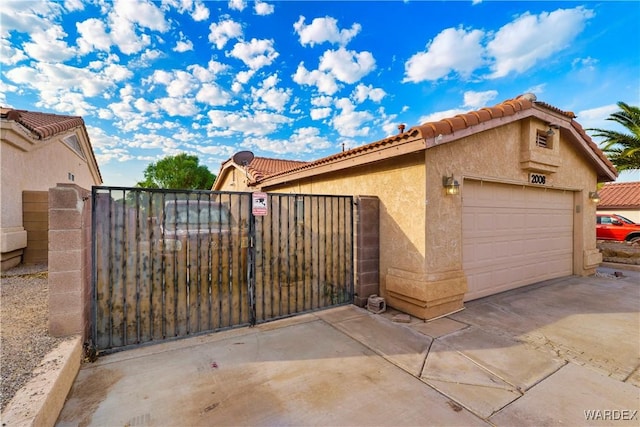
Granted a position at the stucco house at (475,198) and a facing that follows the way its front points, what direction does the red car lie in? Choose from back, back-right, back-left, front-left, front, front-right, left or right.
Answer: left

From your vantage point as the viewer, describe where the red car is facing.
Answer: facing to the right of the viewer

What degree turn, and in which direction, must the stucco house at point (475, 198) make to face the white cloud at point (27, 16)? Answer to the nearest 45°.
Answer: approximately 135° to its right

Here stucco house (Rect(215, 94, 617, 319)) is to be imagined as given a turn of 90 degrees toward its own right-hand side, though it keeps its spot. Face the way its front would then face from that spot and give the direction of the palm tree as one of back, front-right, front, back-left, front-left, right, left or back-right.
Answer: back

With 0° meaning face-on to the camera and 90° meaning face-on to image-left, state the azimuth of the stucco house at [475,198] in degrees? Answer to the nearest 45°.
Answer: approximately 315°

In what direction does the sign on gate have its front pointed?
toward the camera

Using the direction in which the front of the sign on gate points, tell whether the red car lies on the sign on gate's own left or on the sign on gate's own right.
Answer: on the sign on gate's own left
